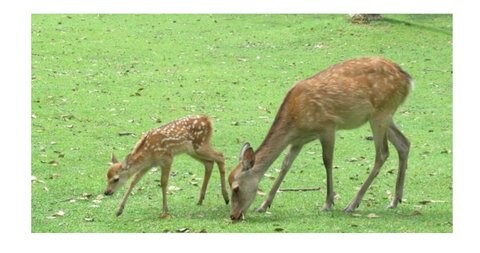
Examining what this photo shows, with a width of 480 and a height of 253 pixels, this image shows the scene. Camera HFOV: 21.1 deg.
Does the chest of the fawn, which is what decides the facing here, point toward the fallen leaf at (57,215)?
yes

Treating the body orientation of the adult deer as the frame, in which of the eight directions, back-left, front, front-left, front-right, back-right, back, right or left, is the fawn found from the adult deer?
front

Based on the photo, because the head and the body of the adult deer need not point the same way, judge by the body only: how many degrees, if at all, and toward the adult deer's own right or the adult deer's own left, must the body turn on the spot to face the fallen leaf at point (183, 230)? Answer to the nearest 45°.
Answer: approximately 45° to the adult deer's own left

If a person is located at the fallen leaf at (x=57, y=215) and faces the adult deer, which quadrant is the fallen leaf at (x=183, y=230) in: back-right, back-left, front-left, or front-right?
front-right

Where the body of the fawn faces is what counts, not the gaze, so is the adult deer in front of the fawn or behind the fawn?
behind

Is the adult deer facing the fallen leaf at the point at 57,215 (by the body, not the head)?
yes

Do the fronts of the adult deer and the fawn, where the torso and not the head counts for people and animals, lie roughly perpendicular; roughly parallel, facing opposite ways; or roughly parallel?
roughly parallel

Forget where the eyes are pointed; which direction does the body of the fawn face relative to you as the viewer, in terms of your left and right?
facing to the left of the viewer

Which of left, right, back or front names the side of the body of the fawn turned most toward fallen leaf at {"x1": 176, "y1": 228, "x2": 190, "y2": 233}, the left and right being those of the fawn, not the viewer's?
left

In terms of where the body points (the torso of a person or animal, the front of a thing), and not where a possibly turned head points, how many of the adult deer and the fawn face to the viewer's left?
2

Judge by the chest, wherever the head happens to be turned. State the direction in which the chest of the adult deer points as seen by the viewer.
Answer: to the viewer's left

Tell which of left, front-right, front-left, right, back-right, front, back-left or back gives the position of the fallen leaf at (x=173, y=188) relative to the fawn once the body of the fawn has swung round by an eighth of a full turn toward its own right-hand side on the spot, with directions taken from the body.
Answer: front-right

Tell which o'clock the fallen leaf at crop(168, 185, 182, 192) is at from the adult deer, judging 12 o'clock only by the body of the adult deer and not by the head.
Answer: The fallen leaf is roughly at 1 o'clock from the adult deer.
